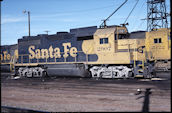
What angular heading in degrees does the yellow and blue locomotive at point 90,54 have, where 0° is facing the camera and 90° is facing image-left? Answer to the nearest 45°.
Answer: approximately 315°
